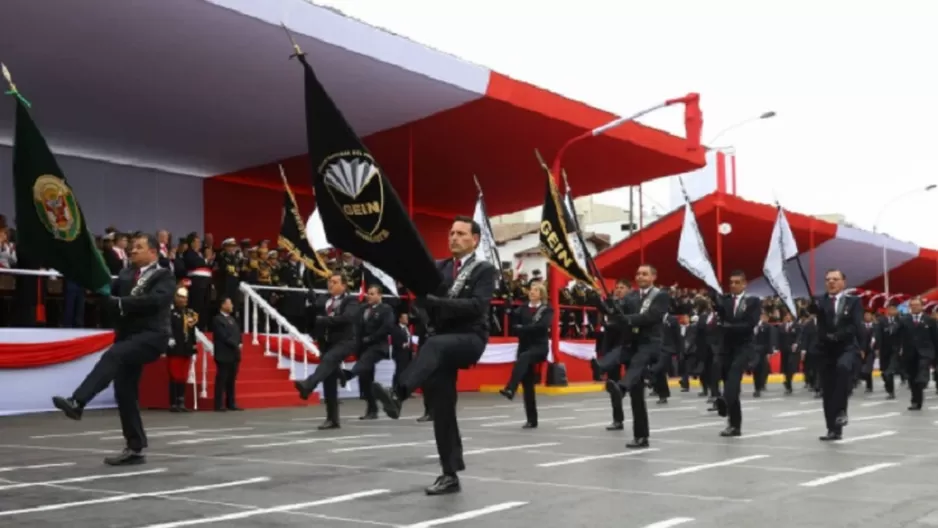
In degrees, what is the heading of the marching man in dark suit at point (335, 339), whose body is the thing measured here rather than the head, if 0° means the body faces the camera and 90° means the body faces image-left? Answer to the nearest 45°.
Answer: approximately 45°

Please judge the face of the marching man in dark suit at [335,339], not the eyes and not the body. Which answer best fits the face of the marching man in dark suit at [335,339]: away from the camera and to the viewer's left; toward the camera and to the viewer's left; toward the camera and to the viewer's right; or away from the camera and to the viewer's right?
toward the camera and to the viewer's left

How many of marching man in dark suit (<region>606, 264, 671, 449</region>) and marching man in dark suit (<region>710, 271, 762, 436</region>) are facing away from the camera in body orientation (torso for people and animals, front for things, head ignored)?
0

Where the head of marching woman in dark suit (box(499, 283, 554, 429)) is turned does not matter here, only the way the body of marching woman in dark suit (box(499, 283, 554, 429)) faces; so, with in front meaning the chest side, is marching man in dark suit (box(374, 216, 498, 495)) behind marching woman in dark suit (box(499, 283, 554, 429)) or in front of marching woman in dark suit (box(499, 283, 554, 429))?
in front

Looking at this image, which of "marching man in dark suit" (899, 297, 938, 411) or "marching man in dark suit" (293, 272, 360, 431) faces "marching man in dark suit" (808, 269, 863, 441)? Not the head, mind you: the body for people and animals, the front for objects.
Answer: "marching man in dark suit" (899, 297, 938, 411)

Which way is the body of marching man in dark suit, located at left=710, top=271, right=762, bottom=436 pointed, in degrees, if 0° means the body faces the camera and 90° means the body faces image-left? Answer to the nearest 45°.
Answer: approximately 45°

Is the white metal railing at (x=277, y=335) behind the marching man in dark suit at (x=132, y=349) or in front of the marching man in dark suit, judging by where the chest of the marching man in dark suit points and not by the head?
behind

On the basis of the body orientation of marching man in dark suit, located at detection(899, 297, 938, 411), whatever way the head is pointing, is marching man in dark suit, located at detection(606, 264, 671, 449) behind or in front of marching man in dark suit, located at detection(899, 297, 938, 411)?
in front

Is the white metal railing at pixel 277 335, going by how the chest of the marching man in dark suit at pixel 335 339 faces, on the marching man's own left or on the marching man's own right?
on the marching man's own right

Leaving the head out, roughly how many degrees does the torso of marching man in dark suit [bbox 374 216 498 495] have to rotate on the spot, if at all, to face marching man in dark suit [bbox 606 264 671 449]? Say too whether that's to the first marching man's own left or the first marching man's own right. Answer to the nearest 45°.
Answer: approximately 180°
